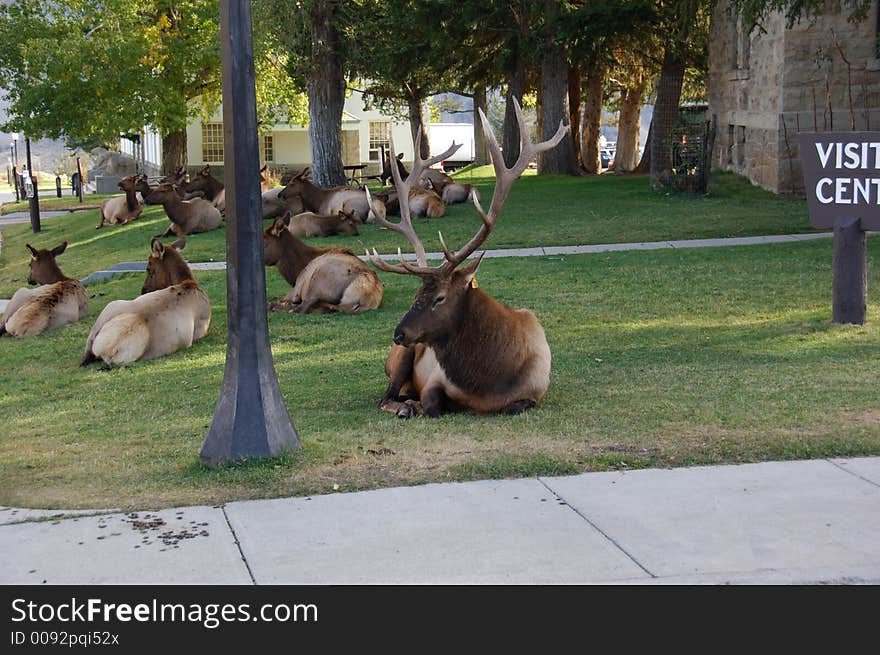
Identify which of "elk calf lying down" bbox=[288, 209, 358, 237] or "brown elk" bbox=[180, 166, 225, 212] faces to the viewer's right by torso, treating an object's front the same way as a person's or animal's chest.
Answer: the elk calf lying down

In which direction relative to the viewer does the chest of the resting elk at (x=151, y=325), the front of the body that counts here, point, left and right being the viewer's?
facing away from the viewer and to the right of the viewer

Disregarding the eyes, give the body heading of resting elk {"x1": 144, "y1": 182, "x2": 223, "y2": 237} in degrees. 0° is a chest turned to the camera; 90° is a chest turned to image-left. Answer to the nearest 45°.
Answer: approximately 90°

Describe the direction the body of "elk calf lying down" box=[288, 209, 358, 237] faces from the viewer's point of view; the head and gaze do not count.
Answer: to the viewer's right

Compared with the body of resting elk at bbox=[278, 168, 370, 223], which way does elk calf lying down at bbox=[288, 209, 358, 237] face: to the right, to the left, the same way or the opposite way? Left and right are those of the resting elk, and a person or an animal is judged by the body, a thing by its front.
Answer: the opposite way

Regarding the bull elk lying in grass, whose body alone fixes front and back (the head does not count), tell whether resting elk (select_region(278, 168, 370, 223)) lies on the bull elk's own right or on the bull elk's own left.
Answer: on the bull elk's own right

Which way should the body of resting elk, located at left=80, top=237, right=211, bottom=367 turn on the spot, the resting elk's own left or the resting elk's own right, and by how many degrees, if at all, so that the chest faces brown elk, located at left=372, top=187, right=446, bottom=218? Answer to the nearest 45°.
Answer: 0° — it already faces it

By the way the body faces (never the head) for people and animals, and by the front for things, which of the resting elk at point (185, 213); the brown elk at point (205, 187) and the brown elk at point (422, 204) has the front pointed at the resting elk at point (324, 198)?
the brown elk at point (422, 204)

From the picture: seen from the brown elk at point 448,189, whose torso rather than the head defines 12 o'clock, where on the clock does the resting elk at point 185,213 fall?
The resting elk is roughly at 11 o'clock from the brown elk.

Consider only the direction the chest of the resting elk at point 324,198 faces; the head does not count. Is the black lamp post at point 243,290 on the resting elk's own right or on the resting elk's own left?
on the resting elk's own left

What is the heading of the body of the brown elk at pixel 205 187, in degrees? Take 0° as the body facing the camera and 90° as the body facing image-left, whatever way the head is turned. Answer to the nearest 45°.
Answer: approximately 90°

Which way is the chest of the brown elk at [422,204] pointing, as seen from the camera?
to the viewer's left

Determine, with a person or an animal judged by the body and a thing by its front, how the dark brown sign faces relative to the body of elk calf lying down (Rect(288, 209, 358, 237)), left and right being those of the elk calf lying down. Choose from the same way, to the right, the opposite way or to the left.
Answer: to the right

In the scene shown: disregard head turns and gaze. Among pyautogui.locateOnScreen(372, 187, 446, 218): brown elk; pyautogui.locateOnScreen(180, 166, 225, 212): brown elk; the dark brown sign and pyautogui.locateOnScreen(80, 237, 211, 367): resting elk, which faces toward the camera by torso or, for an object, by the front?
the dark brown sign

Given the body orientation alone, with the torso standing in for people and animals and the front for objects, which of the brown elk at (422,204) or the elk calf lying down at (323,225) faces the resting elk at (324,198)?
the brown elk

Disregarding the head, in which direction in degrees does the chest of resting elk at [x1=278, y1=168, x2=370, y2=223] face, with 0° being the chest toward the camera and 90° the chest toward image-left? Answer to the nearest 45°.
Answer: approximately 90°

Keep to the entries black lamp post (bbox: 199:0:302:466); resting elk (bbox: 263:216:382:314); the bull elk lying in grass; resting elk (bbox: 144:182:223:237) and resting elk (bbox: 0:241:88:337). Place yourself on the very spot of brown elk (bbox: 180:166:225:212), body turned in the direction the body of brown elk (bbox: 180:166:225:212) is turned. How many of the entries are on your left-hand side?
5
